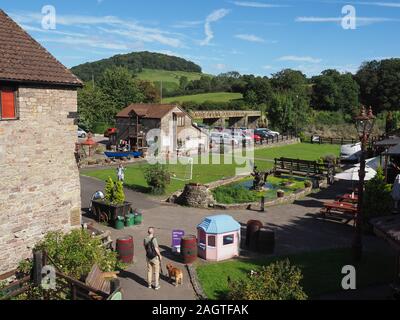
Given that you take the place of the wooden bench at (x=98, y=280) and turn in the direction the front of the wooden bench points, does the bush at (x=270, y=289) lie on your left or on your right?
on your right

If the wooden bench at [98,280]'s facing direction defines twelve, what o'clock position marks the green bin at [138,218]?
The green bin is roughly at 11 o'clock from the wooden bench.

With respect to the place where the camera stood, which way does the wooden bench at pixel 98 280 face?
facing away from the viewer and to the right of the viewer

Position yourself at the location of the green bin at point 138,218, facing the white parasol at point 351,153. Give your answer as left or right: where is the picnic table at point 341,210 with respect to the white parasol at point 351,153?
right

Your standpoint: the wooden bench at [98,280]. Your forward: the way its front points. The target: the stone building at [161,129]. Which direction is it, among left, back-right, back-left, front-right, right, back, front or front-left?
front-left

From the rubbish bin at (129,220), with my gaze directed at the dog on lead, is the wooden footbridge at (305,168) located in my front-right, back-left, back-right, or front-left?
back-left
